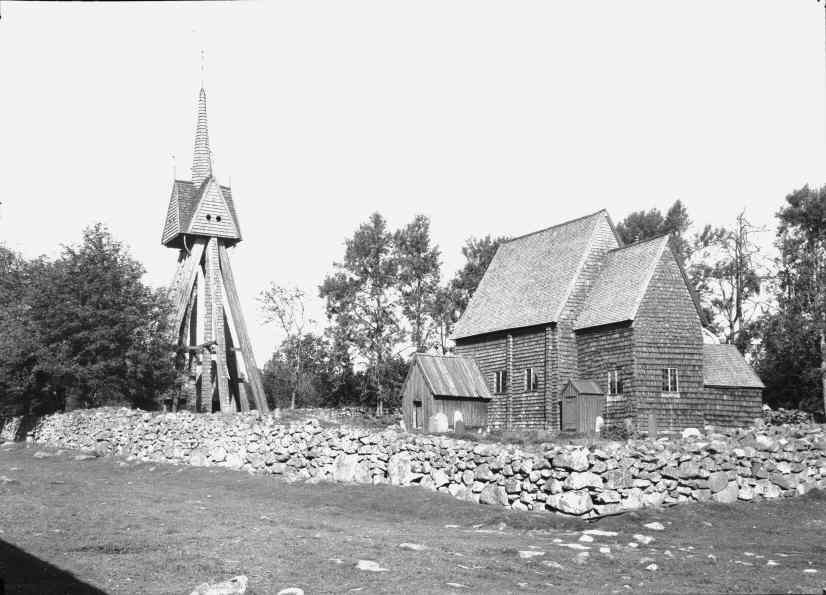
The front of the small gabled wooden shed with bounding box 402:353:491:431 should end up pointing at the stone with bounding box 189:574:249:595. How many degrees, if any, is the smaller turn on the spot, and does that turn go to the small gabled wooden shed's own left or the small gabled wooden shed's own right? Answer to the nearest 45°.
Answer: approximately 45° to the small gabled wooden shed's own left

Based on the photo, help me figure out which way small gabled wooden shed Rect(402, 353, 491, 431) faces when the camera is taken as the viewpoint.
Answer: facing the viewer and to the left of the viewer

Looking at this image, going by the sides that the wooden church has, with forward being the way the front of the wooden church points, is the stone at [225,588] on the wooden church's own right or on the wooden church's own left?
on the wooden church's own left

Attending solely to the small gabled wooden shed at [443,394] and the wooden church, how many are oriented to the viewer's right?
0

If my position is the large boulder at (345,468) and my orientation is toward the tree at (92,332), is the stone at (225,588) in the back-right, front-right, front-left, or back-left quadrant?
back-left

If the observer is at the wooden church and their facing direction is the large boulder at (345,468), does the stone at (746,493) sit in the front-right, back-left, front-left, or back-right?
front-left

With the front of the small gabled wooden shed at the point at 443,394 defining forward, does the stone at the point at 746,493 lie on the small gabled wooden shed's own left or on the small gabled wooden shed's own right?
on the small gabled wooden shed's own left
